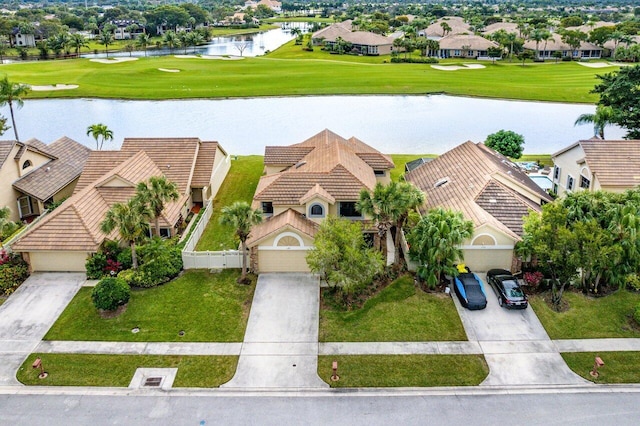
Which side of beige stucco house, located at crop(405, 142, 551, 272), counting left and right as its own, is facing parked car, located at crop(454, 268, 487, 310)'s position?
front

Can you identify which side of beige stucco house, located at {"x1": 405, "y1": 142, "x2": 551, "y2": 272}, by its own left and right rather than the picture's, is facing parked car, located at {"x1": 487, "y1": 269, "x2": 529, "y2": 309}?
front

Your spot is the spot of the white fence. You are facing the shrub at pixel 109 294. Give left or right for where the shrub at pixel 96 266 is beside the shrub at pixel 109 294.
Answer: right

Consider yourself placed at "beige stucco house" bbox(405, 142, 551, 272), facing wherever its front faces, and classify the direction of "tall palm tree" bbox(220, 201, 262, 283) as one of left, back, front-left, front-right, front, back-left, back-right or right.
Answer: front-right

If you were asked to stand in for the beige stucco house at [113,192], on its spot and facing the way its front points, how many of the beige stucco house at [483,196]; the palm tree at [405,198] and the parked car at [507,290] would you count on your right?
0

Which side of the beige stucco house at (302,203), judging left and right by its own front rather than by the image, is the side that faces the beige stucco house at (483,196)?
left

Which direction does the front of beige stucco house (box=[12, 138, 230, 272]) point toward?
toward the camera

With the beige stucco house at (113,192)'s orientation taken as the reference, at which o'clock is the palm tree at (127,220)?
The palm tree is roughly at 12 o'clock from the beige stucco house.

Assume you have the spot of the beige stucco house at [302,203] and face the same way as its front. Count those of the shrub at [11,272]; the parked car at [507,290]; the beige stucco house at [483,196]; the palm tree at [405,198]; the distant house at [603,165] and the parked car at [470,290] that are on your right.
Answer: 1

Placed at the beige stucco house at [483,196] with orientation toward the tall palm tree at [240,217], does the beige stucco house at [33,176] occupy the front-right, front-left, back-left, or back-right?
front-right

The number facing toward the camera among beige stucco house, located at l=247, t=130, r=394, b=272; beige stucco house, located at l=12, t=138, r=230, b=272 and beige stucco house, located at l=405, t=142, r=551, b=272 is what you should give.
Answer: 3

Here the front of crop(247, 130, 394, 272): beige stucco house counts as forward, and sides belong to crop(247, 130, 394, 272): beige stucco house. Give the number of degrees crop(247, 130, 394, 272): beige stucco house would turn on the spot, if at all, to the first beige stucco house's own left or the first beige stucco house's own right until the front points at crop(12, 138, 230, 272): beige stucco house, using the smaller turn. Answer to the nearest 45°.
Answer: approximately 90° to the first beige stucco house's own right

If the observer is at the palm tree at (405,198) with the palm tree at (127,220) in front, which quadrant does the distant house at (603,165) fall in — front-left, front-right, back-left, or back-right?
back-right

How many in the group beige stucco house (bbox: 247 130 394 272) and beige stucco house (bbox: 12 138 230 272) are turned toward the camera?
2

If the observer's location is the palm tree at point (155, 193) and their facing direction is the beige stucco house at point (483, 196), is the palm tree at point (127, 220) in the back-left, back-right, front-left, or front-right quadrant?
back-right

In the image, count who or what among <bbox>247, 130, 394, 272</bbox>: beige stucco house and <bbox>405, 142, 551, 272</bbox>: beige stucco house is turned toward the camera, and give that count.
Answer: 2

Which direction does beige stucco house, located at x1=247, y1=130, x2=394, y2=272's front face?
toward the camera
